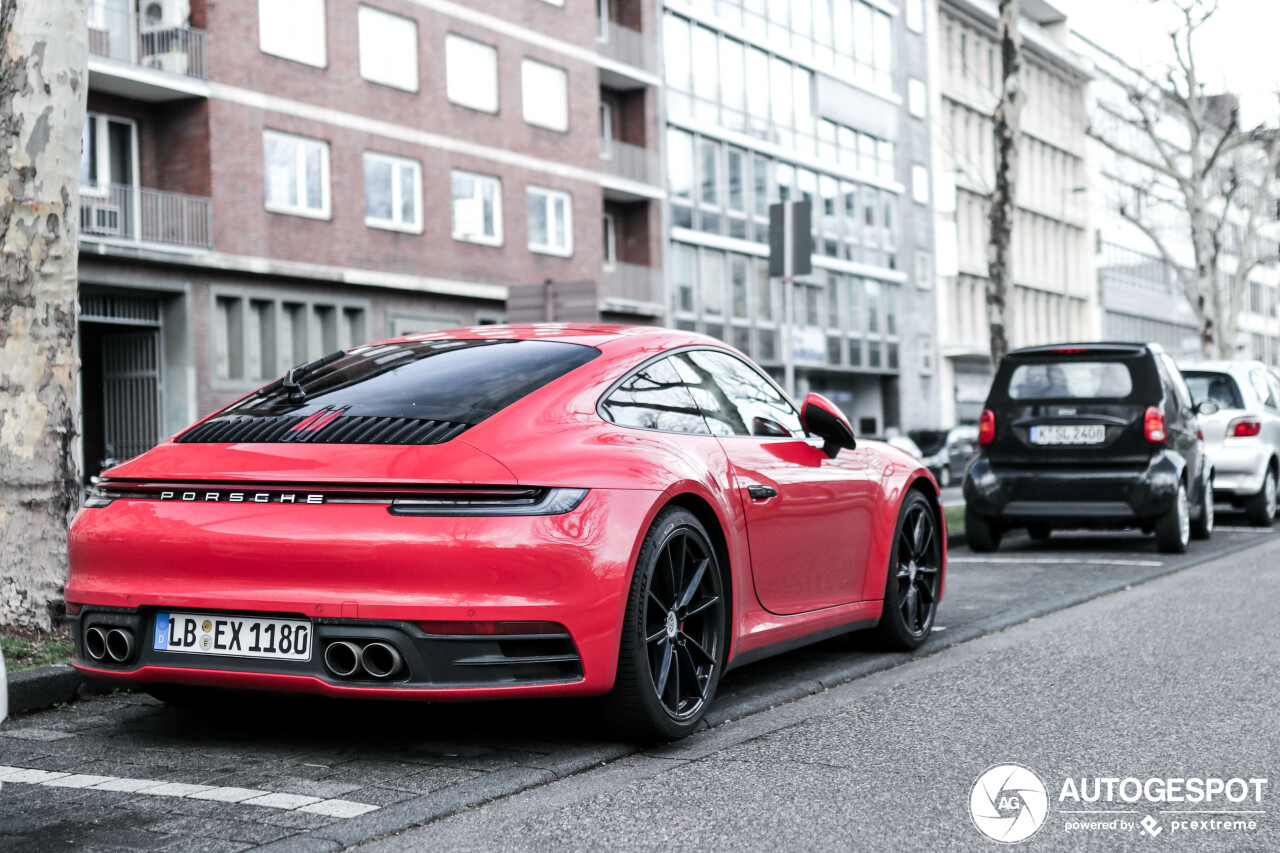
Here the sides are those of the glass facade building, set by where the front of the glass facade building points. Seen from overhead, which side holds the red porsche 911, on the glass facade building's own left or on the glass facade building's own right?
on the glass facade building's own right

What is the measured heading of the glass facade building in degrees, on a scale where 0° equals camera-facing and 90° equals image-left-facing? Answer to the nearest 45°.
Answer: approximately 315°

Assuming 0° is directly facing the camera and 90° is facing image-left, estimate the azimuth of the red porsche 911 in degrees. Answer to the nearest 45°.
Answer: approximately 225°

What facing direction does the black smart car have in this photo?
away from the camera

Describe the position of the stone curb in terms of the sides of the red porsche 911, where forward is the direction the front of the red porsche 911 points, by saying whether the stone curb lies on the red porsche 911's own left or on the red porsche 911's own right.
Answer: on the red porsche 911's own left

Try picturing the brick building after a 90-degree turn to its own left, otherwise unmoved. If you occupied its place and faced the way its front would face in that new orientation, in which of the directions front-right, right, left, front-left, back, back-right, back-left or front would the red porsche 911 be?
back-right

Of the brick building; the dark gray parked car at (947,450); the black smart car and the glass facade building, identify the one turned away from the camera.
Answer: the black smart car
